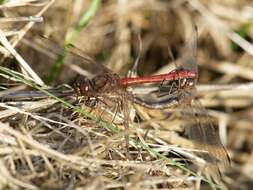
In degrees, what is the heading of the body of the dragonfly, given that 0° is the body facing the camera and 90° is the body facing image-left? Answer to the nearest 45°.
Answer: approximately 90°
